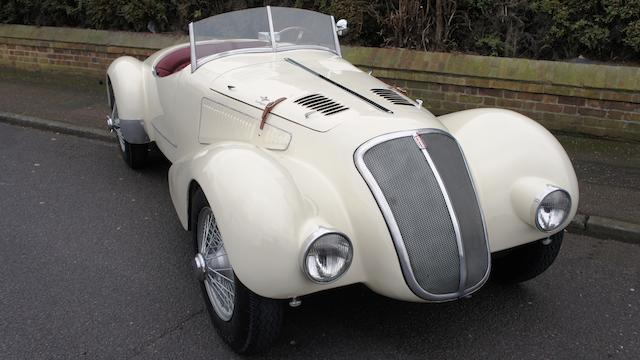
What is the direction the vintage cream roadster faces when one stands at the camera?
facing the viewer and to the right of the viewer

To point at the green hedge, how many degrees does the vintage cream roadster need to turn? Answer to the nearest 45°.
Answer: approximately 135° to its left
